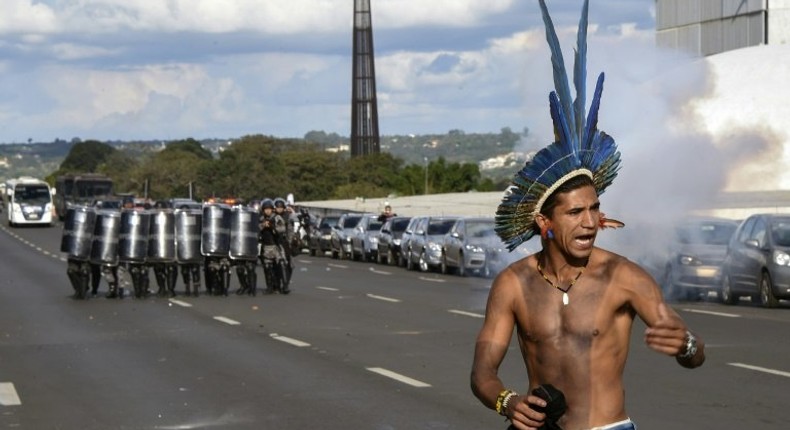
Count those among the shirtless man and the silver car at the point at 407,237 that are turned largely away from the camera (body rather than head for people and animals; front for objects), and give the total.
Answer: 0

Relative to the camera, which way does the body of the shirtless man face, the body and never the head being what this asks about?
toward the camera

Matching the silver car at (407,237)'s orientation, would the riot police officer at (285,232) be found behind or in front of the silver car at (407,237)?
in front

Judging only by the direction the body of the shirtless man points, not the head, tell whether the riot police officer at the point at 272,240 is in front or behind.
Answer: behind

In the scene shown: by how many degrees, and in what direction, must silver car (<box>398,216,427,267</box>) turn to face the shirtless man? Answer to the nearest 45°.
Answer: approximately 45° to its left

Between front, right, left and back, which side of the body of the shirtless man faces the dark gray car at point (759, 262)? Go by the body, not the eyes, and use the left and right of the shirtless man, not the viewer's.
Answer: back

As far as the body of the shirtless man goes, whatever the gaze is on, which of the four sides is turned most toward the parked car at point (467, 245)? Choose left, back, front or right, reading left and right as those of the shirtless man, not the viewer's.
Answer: back

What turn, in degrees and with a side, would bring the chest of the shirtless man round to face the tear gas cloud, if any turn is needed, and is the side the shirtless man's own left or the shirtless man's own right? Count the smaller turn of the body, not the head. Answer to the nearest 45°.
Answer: approximately 180°

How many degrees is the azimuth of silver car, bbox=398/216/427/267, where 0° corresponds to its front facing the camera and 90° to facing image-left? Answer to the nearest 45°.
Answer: approximately 45°

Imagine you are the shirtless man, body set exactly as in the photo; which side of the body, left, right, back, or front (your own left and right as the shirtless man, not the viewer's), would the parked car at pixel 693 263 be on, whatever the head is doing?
back
